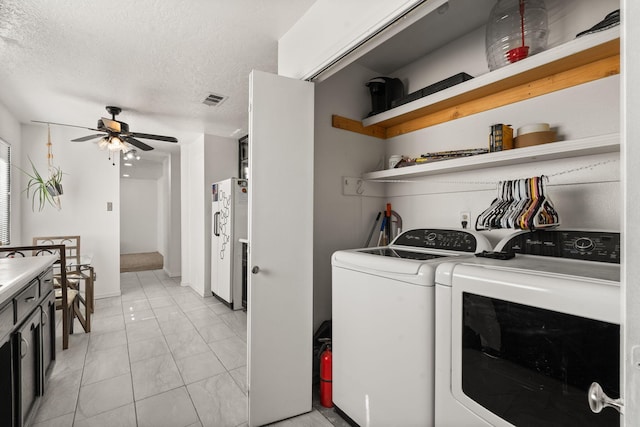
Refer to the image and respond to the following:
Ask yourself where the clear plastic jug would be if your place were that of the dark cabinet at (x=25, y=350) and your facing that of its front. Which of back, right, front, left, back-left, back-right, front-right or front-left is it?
front-right

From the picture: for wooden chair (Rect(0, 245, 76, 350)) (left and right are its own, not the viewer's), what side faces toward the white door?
back

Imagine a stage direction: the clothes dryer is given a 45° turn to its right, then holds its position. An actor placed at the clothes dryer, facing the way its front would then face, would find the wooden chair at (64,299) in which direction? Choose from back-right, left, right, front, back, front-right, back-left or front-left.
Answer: front

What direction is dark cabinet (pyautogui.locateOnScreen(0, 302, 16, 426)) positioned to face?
to the viewer's right

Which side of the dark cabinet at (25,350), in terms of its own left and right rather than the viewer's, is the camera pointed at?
right

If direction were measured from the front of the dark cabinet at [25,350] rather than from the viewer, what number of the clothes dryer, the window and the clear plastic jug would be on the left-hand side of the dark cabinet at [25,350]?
1

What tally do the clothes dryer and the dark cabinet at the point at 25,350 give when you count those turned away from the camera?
0

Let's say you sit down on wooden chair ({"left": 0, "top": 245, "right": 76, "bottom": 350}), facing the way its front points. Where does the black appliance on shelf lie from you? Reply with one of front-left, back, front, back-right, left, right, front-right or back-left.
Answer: back-right

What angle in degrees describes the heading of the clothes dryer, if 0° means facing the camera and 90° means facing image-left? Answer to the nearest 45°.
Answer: approximately 45°

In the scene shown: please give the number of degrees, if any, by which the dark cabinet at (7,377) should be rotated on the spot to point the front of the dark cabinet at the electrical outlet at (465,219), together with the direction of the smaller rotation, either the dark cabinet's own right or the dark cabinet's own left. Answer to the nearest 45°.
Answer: approximately 45° to the dark cabinet's own right

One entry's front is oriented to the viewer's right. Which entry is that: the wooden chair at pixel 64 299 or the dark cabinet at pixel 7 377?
the dark cabinet

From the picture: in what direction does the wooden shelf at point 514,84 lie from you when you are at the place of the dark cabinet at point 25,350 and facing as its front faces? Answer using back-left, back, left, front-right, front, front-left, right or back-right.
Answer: front-right
